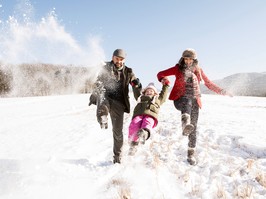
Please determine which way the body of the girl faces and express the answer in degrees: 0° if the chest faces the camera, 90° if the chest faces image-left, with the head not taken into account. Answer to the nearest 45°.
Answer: approximately 0°

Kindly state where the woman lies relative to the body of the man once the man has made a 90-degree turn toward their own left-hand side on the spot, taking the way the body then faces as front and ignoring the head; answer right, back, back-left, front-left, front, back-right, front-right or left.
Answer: front

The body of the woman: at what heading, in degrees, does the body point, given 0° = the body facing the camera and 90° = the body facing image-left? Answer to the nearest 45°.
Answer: approximately 0°
